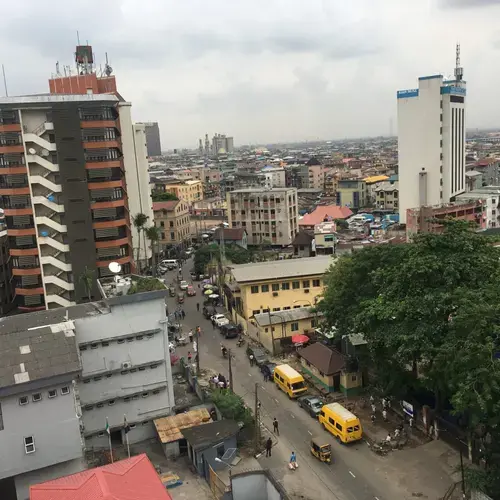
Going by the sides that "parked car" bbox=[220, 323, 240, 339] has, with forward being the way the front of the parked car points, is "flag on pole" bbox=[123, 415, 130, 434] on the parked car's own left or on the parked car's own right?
on the parked car's own left

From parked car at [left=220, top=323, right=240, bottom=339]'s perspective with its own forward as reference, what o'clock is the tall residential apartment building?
The tall residential apartment building is roughly at 11 o'clock from the parked car.

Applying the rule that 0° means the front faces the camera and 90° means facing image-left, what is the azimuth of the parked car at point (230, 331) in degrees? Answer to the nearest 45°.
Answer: approximately 135°

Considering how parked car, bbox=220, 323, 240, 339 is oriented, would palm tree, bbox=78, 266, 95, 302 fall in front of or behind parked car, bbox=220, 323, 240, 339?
in front

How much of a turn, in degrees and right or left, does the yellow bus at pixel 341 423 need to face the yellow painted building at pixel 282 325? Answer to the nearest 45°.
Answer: approximately 45° to its right
